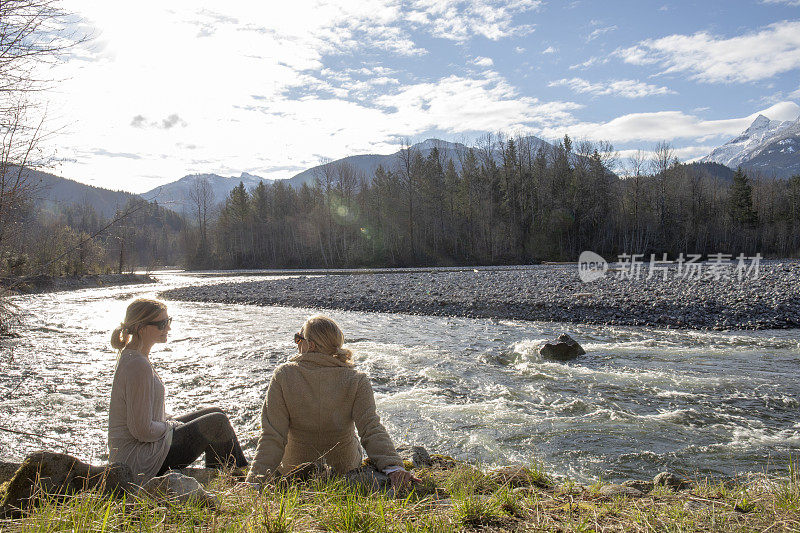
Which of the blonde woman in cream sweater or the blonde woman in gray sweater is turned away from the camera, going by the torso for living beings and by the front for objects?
the blonde woman in cream sweater

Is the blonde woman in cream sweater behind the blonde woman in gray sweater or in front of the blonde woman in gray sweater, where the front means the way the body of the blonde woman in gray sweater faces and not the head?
in front

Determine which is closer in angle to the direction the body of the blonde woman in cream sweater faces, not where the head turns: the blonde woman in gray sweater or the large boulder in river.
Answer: the large boulder in river

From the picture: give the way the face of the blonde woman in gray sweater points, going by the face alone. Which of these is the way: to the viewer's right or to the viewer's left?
to the viewer's right

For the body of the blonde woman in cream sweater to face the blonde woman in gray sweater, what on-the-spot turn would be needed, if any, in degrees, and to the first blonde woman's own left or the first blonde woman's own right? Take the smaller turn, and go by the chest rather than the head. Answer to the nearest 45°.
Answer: approximately 90° to the first blonde woman's own left

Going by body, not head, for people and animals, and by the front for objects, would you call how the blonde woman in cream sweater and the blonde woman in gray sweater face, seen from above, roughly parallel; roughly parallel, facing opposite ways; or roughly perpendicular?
roughly perpendicular

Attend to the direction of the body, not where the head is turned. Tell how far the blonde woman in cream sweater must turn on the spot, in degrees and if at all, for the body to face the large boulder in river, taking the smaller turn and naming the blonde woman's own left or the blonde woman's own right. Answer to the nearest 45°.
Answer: approximately 45° to the blonde woman's own right

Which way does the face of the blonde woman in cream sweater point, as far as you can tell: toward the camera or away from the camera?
away from the camera

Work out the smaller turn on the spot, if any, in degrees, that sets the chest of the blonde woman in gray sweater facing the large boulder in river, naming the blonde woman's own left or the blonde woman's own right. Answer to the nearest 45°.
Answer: approximately 45° to the blonde woman's own left

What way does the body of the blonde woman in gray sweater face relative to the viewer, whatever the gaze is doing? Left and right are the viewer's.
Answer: facing to the right of the viewer

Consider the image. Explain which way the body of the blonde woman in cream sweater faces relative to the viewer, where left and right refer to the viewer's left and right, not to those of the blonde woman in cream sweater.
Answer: facing away from the viewer

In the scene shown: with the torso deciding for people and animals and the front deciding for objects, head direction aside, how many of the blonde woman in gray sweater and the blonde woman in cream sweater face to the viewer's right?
1
